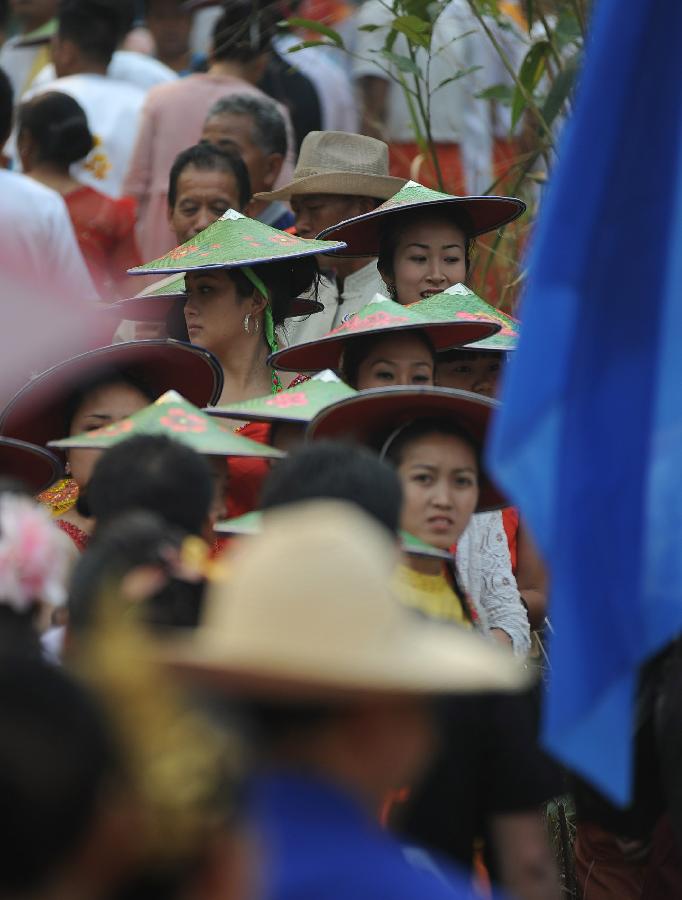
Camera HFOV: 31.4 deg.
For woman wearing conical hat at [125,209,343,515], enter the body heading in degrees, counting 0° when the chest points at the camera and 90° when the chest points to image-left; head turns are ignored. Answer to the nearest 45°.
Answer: approximately 45°

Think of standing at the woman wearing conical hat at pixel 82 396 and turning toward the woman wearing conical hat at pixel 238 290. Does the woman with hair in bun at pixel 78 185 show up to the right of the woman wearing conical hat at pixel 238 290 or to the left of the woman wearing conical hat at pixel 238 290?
left

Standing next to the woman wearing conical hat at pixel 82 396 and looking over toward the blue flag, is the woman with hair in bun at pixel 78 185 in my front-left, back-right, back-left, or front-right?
back-left

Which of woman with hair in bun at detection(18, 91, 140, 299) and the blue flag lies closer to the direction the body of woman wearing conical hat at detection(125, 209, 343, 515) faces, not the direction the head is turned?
the blue flag

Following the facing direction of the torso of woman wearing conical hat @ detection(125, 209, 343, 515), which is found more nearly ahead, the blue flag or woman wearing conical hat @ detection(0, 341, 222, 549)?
the woman wearing conical hat

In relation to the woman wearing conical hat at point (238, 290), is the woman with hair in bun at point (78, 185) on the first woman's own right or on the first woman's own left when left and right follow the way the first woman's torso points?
on the first woman's own right

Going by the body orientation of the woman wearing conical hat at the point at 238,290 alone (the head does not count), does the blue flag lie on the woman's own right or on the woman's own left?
on the woman's own left

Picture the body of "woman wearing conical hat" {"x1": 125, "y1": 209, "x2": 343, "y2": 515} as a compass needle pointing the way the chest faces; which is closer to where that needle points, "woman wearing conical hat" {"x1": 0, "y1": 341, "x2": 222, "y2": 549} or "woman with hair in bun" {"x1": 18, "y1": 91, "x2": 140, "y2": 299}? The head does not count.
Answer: the woman wearing conical hat

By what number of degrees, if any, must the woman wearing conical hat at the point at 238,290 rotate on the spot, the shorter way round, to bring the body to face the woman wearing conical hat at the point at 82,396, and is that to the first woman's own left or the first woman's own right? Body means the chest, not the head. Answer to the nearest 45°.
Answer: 0° — they already face them
